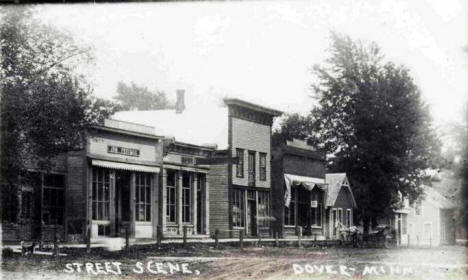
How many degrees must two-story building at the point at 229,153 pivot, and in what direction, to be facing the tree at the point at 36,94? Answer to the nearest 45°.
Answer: approximately 45° to its right

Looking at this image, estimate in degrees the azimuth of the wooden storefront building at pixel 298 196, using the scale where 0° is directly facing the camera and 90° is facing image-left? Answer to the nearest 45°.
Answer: approximately 315°

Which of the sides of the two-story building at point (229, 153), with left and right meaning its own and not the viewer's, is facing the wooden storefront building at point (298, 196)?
left

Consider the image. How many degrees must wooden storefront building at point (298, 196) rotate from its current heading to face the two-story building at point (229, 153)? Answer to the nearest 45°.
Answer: approximately 90° to its right

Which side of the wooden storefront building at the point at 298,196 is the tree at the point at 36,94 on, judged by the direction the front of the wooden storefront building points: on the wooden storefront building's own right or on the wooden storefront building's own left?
on the wooden storefront building's own right
